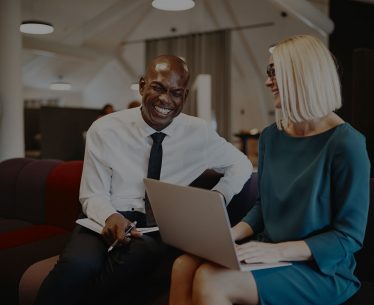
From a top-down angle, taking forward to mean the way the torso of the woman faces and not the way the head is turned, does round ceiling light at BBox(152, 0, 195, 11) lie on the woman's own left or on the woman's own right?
on the woman's own right

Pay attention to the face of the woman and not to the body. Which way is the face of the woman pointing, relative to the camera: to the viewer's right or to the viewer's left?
to the viewer's left

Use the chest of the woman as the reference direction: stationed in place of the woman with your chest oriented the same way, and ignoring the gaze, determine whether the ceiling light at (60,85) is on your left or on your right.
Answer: on your right

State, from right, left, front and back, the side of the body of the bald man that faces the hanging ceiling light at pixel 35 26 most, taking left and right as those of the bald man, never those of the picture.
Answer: back

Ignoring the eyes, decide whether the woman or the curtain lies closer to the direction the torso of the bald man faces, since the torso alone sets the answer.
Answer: the woman

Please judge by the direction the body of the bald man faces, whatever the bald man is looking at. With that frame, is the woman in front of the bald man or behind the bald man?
in front

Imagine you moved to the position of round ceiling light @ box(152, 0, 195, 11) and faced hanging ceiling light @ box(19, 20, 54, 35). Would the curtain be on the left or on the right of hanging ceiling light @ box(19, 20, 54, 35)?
right

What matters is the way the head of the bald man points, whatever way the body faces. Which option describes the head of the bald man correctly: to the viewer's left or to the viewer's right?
to the viewer's right

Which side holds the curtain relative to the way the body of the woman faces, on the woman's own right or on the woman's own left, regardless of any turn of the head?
on the woman's own right

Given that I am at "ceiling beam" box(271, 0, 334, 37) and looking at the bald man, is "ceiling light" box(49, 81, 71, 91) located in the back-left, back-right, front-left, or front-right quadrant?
back-right

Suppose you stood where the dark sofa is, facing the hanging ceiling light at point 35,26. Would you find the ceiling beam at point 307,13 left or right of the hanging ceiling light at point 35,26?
right

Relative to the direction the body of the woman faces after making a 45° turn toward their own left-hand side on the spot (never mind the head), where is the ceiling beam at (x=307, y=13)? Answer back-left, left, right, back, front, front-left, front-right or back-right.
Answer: back

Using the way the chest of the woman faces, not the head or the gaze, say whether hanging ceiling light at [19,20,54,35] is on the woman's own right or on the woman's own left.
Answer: on the woman's own right
